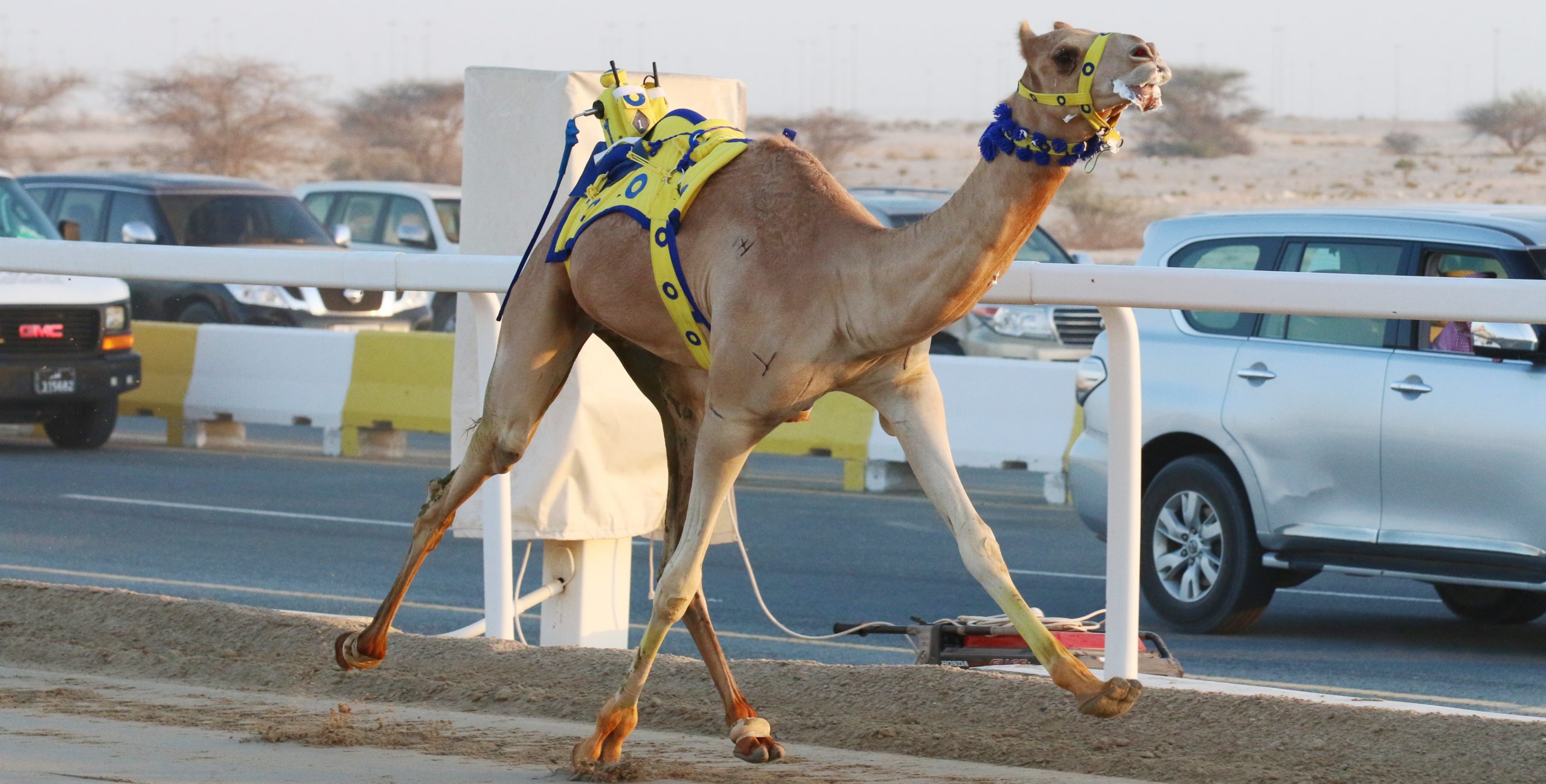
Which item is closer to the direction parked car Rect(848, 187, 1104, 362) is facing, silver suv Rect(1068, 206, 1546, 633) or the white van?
the silver suv

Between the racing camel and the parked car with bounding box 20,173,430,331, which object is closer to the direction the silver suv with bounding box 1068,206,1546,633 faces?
the racing camel

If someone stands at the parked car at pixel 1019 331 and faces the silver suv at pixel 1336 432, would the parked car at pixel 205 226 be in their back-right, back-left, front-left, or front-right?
back-right

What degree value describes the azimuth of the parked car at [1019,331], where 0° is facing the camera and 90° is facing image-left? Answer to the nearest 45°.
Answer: approximately 315°

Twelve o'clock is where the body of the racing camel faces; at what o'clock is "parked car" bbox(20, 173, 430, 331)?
The parked car is roughly at 7 o'clock from the racing camel.

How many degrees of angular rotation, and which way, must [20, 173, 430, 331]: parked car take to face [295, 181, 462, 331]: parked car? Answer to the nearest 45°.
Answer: approximately 90° to its left
